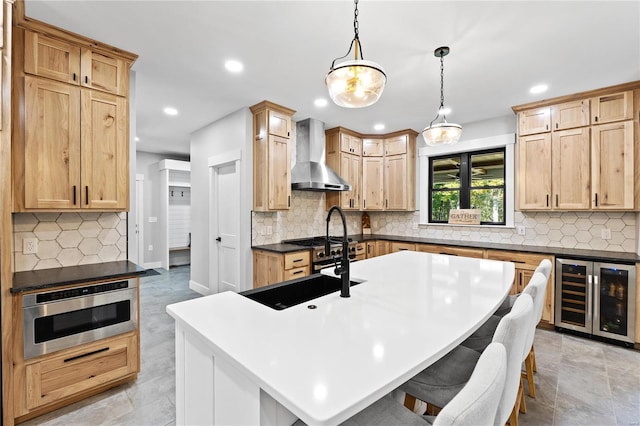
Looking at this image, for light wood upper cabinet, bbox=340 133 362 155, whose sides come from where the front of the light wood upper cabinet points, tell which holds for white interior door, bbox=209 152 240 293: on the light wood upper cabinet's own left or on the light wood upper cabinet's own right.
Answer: on the light wood upper cabinet's own right

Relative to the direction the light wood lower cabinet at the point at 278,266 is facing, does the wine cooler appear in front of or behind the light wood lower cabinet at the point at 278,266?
in front

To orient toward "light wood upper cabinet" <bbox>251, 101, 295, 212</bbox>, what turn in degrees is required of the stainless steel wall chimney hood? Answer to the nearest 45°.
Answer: approximately 90° to its right

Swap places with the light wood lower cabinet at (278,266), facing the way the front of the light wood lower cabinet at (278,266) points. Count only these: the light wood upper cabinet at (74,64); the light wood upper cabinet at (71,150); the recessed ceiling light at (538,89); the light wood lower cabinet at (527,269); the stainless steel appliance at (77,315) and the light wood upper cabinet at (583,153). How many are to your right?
3

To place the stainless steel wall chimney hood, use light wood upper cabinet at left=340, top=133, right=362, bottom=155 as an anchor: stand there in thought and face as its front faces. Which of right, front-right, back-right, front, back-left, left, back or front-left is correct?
right

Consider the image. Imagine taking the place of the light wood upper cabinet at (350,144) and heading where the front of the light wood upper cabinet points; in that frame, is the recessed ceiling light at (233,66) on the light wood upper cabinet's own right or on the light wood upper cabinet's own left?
on the light wood upper cabinet's own right

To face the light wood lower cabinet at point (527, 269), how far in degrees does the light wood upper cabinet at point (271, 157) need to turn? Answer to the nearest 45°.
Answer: approximately 45° to its left
